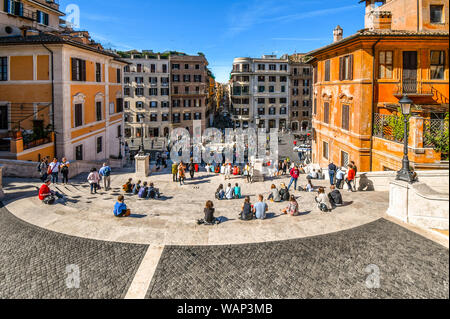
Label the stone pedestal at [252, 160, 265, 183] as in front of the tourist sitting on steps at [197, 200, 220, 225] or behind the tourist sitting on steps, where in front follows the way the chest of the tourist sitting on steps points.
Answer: in front

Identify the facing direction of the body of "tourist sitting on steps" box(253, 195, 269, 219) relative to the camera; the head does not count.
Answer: away from the camera

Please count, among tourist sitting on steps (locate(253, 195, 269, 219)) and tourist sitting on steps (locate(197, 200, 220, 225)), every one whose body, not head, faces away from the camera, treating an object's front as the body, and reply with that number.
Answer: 2

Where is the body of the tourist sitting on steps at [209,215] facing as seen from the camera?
away from the camera

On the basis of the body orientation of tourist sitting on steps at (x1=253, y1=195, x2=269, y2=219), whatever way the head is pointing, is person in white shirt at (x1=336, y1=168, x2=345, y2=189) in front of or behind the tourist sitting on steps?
in front

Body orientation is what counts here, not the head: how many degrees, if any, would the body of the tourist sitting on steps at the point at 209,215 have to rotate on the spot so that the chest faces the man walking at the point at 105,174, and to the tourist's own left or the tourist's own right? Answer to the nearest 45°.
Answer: approximately 45° to the tourist's own left

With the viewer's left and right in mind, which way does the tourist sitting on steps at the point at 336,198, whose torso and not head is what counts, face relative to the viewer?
facing away from the viewer and to the left of the viewer

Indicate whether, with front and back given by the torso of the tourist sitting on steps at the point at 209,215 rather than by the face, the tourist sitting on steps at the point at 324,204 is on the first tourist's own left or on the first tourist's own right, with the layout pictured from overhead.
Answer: on the first tourist's own right

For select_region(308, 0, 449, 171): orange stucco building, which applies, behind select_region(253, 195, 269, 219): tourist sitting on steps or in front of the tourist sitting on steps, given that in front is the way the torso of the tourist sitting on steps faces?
in front

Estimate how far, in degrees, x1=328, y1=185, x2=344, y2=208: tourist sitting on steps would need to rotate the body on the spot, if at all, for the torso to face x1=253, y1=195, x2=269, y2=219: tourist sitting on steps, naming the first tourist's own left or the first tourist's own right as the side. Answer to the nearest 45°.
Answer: approximately 90° to the first tourist's own left

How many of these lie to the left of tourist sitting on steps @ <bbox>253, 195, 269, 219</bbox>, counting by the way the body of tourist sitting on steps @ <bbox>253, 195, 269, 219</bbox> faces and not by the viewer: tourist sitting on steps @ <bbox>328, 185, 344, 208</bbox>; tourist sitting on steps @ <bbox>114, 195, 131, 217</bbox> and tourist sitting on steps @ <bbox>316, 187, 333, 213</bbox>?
1
